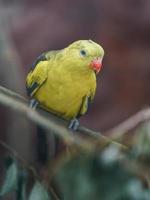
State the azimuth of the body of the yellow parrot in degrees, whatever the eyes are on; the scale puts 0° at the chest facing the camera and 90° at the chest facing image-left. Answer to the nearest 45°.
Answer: approximately 315°
